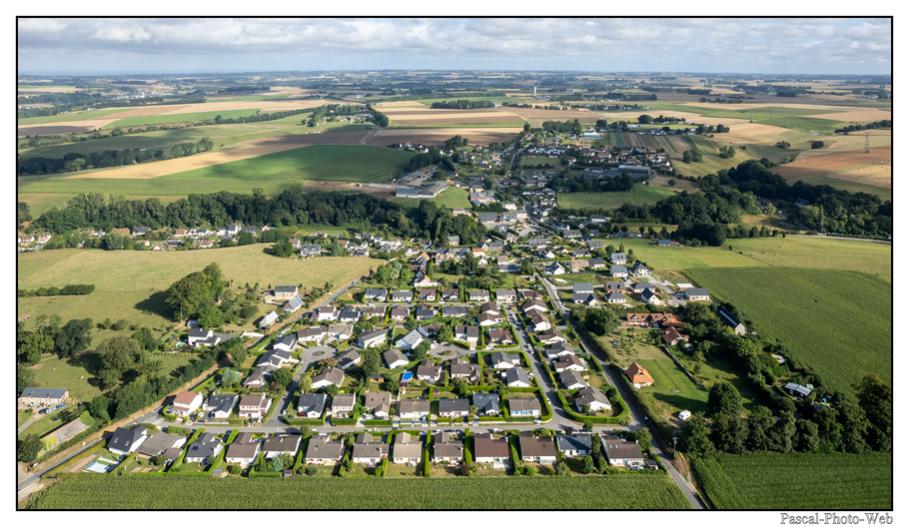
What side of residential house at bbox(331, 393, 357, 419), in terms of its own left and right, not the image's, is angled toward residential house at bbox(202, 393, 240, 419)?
right

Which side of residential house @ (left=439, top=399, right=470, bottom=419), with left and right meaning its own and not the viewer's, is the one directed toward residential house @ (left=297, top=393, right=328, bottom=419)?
right

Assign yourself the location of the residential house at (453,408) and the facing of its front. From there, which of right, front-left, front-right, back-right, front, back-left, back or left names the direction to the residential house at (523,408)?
left

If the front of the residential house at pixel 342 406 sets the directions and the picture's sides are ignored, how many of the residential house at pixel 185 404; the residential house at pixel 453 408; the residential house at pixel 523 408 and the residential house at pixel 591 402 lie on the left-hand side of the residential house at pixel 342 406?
3

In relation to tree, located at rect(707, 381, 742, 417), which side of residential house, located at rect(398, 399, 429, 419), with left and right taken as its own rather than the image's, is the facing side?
left

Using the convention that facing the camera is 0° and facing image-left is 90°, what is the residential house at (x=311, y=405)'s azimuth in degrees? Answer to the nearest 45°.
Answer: approximately 0°
